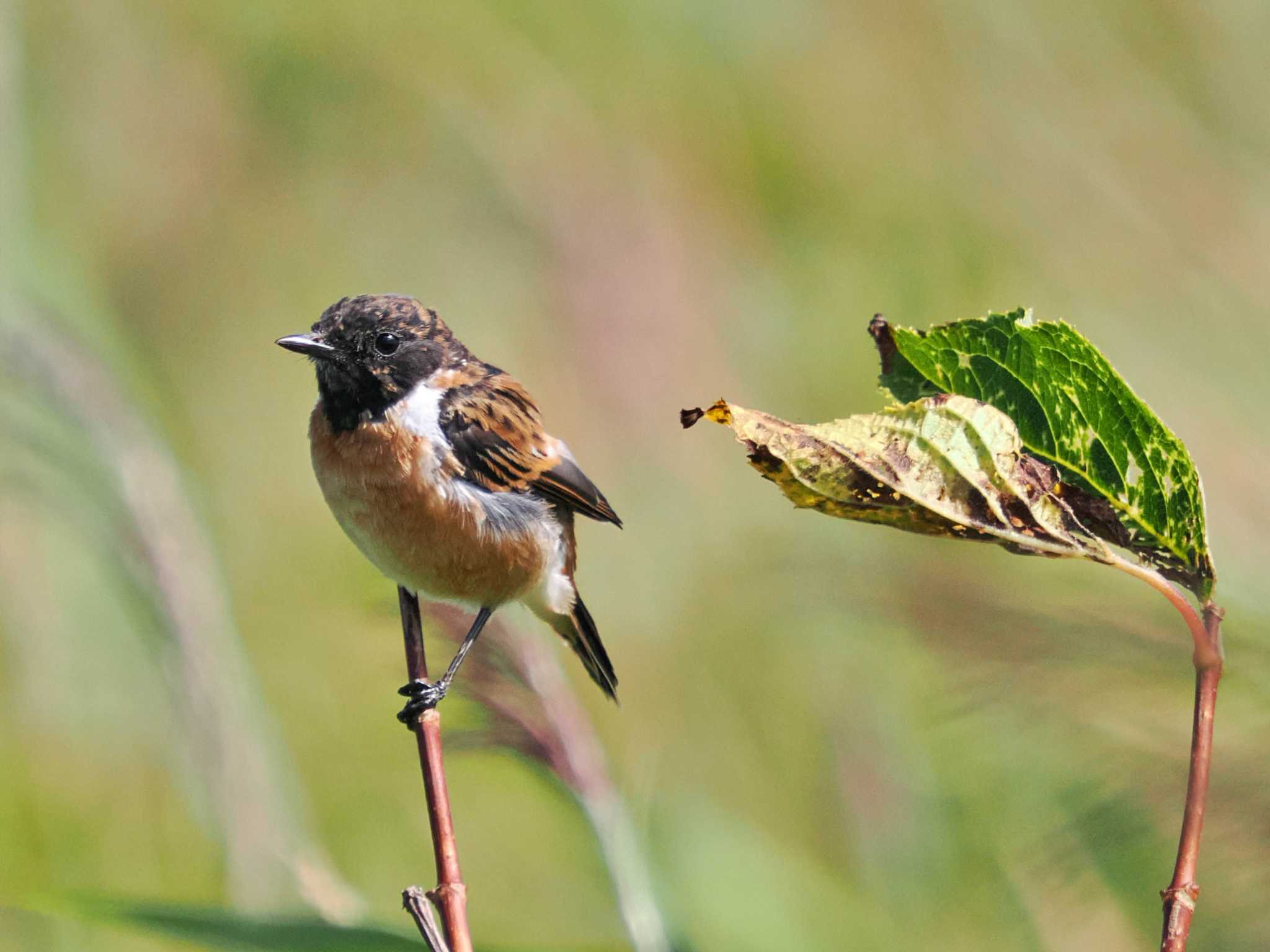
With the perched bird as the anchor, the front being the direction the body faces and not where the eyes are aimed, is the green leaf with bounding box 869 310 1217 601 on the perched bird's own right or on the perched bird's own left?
on the perched bird's own left
